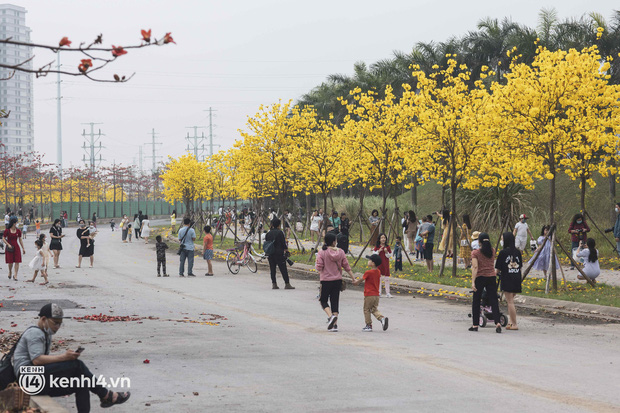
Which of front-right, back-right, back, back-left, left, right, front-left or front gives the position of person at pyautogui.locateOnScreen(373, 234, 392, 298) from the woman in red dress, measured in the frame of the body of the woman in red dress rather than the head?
front-left

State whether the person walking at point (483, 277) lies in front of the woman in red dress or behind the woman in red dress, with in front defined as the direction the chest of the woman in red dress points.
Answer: in front

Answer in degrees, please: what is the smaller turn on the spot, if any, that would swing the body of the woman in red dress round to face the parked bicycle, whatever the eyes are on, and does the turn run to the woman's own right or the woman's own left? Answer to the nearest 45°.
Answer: approximately 90° to the woman's own left

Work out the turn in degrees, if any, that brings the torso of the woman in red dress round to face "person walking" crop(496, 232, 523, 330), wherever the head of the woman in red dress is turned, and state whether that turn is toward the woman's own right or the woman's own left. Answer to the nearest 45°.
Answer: approximately 45° to the woman's own left

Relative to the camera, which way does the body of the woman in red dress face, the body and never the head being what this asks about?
toward the camera

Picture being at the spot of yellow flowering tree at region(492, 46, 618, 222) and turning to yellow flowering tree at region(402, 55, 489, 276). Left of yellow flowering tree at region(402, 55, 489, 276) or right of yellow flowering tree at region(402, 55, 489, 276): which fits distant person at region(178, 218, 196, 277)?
left

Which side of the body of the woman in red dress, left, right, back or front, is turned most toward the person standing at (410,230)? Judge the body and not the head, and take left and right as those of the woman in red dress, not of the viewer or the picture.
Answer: left

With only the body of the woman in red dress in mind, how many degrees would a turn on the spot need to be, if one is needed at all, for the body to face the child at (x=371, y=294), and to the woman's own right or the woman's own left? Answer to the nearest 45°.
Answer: approximately 45° to the woman's own left
